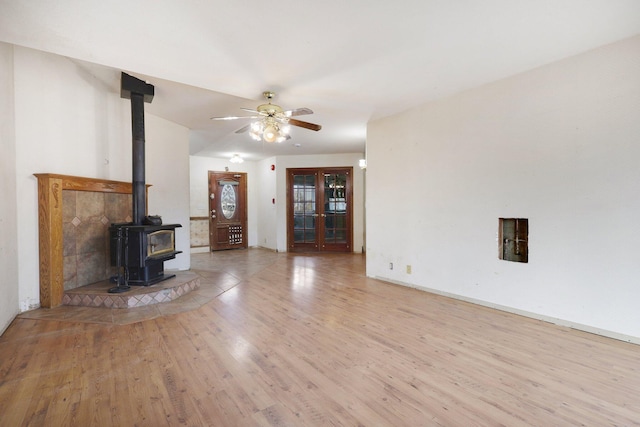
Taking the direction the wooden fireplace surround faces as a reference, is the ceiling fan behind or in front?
in front

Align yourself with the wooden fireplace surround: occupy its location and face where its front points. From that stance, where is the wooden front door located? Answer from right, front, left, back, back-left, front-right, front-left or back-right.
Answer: left

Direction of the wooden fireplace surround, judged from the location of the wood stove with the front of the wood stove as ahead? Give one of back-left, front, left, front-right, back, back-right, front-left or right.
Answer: back-right

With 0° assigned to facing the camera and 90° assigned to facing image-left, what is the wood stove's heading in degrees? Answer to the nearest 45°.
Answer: approximately 315°

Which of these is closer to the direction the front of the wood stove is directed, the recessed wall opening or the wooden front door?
the recessed wall opening

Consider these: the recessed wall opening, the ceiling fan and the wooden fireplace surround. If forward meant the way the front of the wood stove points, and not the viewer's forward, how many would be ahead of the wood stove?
2

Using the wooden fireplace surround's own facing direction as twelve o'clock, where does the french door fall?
The french door is roughly at 10 o'clock from the wooden fireplace surround.

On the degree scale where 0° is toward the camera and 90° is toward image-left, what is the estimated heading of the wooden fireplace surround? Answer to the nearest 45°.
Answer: approximately 315°

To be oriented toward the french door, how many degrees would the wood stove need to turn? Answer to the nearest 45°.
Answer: approximately 90° to its left

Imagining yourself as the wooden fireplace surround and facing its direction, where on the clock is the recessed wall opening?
The recessed wall opening is roughly at 12 o'clock from the wooden fireplace surround.

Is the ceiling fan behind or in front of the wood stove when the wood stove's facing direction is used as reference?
in front

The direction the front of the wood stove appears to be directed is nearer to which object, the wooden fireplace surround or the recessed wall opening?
the recessed wall opening

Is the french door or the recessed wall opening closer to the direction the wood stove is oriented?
the recessed wall opening
